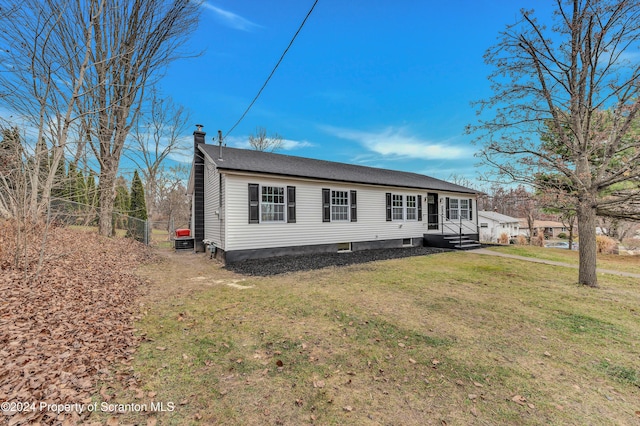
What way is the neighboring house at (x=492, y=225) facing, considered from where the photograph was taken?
facing the viewer and to the right of the viewer

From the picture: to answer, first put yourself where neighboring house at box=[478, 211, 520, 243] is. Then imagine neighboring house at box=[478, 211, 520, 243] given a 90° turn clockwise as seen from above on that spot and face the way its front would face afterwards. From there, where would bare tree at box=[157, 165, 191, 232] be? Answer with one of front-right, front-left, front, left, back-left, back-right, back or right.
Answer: front

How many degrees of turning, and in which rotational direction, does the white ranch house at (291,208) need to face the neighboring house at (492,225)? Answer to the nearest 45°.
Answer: approximately 90° to its left

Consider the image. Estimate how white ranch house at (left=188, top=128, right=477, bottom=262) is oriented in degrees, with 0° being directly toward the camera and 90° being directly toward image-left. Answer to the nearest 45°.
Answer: approximately 315°

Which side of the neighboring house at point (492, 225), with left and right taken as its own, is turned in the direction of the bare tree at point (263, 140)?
right

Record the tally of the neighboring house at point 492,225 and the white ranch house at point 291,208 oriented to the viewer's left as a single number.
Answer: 0
